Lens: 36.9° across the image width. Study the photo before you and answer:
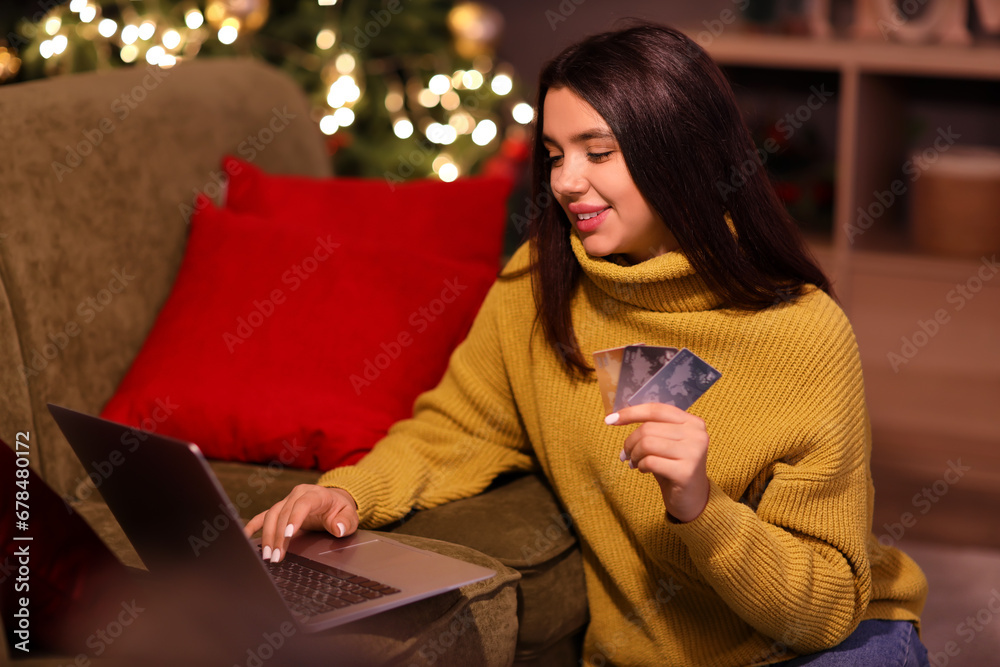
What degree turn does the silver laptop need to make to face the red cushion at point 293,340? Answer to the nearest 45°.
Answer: approximately 45° to its left

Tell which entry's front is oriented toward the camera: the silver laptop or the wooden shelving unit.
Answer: the wooden shelving unit

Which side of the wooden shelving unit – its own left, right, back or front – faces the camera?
front

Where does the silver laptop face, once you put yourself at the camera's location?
facing away from the viewer and to the right of the viewer

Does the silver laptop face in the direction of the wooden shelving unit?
yes

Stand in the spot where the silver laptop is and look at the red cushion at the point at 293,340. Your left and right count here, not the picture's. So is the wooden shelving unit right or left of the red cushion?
right

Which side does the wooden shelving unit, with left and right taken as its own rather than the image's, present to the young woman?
front

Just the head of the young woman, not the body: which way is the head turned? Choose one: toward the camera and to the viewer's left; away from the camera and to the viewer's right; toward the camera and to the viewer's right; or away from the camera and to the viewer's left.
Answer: toward the camera and to the viewer's left

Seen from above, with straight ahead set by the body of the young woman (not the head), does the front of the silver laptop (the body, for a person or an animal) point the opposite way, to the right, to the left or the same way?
the opposite way

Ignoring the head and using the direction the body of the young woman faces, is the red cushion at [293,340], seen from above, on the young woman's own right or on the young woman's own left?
on the young woman's own right

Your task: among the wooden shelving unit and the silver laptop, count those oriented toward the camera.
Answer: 1

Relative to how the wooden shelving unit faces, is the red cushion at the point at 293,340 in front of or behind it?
in front

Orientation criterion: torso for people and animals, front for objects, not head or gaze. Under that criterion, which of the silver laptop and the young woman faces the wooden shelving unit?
the silver laptop
